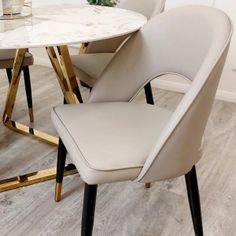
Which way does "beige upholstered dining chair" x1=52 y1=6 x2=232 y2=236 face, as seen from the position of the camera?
facing the viewer and to the left of the viewer

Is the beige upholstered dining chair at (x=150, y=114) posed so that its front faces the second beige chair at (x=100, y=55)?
no

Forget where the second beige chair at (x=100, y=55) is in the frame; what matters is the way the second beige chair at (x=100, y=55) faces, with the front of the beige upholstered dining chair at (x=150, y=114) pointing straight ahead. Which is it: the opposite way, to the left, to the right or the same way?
the same way

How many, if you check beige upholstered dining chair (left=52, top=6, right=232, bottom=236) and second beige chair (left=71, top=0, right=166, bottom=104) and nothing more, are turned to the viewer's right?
0
